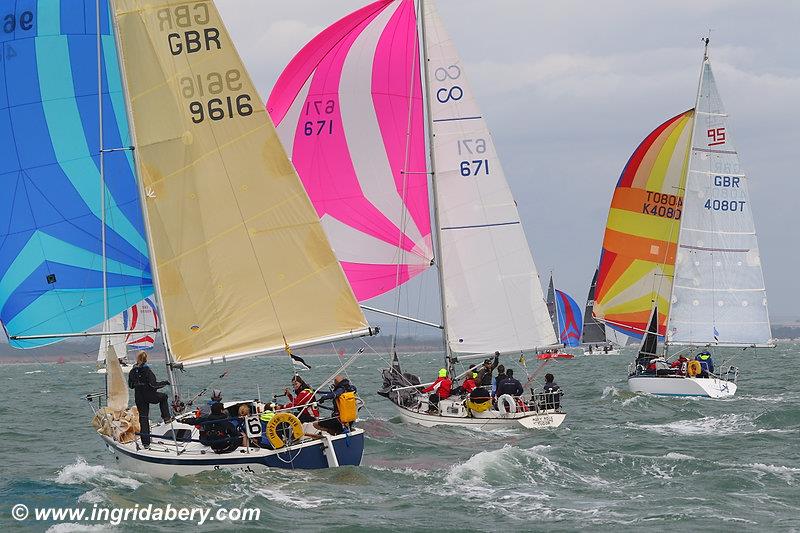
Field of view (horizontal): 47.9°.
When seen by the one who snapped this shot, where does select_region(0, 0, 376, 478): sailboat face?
facing away from the viewer and to the left of the viewer

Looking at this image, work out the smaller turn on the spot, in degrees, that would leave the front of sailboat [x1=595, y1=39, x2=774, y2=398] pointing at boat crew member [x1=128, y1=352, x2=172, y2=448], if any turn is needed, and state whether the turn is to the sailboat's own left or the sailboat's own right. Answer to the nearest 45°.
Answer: approximately 135° to the sailboat's own left

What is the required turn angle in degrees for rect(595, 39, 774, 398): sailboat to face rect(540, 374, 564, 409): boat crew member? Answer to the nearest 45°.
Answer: approximately 135° to its left

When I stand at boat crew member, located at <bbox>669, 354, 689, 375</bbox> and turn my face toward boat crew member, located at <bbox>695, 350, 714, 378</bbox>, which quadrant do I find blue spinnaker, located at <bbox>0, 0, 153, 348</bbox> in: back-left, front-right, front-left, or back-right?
back-right

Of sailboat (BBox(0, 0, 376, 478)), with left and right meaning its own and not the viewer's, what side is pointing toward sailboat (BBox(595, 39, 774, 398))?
right

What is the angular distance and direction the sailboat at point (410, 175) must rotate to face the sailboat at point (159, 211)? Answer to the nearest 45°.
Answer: approximately 90° to its left

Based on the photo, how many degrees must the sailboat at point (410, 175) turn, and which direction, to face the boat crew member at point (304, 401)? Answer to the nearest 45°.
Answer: approximately 135° to its left
